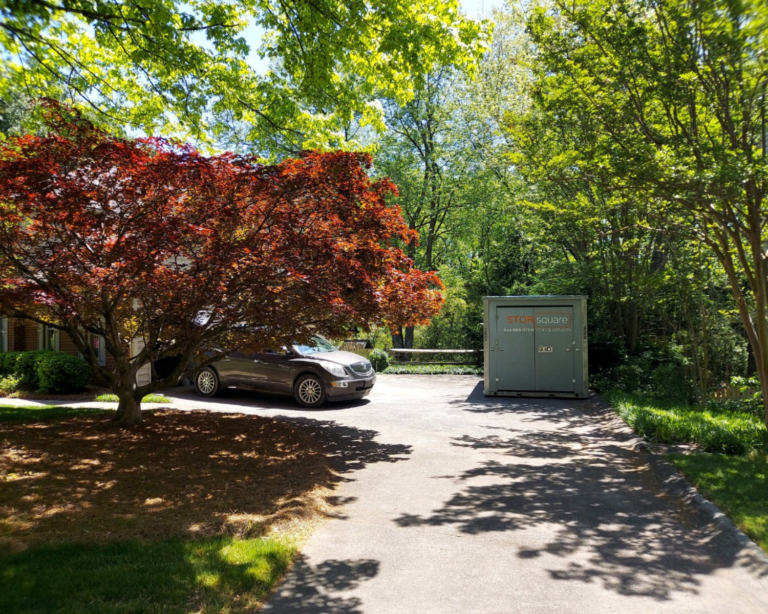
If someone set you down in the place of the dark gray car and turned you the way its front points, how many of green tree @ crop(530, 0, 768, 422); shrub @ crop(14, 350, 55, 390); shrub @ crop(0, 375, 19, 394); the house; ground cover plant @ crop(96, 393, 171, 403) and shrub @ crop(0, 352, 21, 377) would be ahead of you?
1

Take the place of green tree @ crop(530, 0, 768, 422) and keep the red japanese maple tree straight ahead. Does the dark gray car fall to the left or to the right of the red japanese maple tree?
right

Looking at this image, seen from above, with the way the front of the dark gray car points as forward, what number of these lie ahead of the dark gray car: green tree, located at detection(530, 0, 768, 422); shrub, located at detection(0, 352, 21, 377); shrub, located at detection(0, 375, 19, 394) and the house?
1

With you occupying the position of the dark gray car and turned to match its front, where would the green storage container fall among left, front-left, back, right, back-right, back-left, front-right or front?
front-left

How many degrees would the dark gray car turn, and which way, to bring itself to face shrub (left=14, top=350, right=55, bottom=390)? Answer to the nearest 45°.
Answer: approximately 135° to its right

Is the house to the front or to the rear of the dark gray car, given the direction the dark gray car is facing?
to the rear

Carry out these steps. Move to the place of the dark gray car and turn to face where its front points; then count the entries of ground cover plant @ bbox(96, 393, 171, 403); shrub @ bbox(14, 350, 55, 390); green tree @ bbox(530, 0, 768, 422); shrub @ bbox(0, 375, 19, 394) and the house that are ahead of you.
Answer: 1

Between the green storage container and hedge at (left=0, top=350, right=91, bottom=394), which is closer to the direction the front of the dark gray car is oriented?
the green storage container

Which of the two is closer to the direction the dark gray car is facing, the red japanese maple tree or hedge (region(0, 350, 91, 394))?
the red japanese maple tree

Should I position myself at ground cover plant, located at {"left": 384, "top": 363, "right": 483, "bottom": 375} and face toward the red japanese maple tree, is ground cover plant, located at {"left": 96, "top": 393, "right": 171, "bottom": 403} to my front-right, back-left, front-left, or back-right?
front-right

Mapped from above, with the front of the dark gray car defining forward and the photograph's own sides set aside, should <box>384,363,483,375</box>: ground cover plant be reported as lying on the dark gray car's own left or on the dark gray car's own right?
on the dark gray car's own left

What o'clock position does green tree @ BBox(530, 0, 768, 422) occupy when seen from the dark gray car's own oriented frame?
The green tree is roughly at 12 o'clock from the dark gray car.
